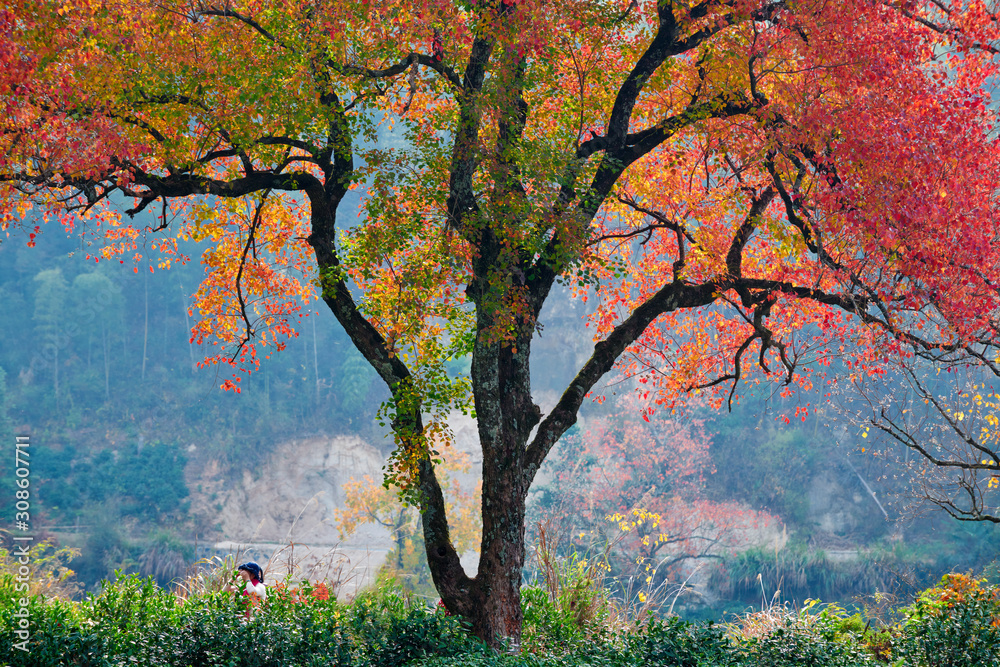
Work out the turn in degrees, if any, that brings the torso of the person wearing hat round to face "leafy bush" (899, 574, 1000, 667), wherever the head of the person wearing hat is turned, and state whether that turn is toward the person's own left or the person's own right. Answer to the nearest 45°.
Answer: approximately 135° to the person's own left

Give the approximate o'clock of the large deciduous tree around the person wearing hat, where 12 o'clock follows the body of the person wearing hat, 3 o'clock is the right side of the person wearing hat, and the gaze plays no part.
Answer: The large deciduous tree is roughly at 8 o'clock from the person wearing hat.
